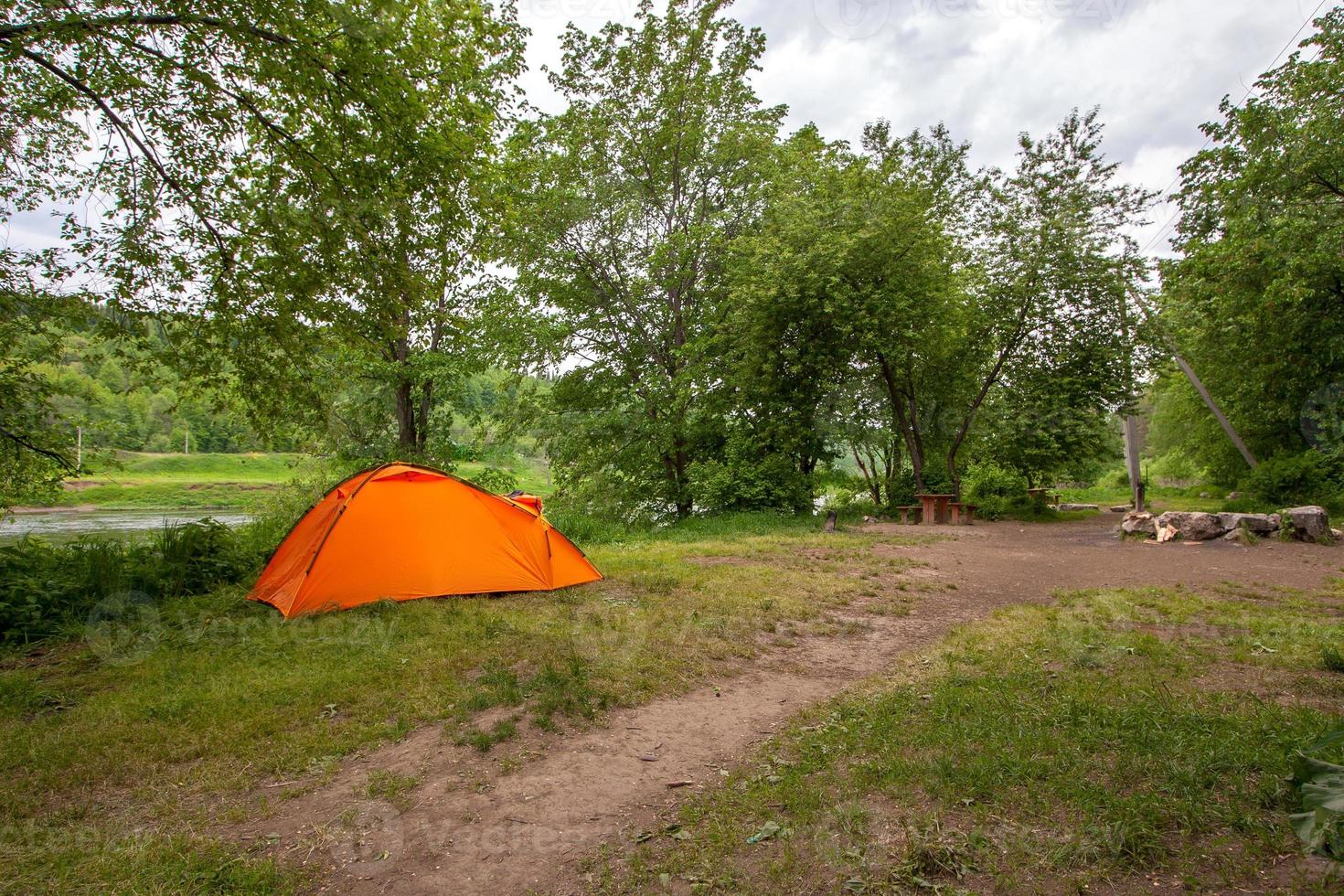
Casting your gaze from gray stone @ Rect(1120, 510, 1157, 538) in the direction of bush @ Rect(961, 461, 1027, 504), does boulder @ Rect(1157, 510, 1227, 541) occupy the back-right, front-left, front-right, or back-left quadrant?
back-right
